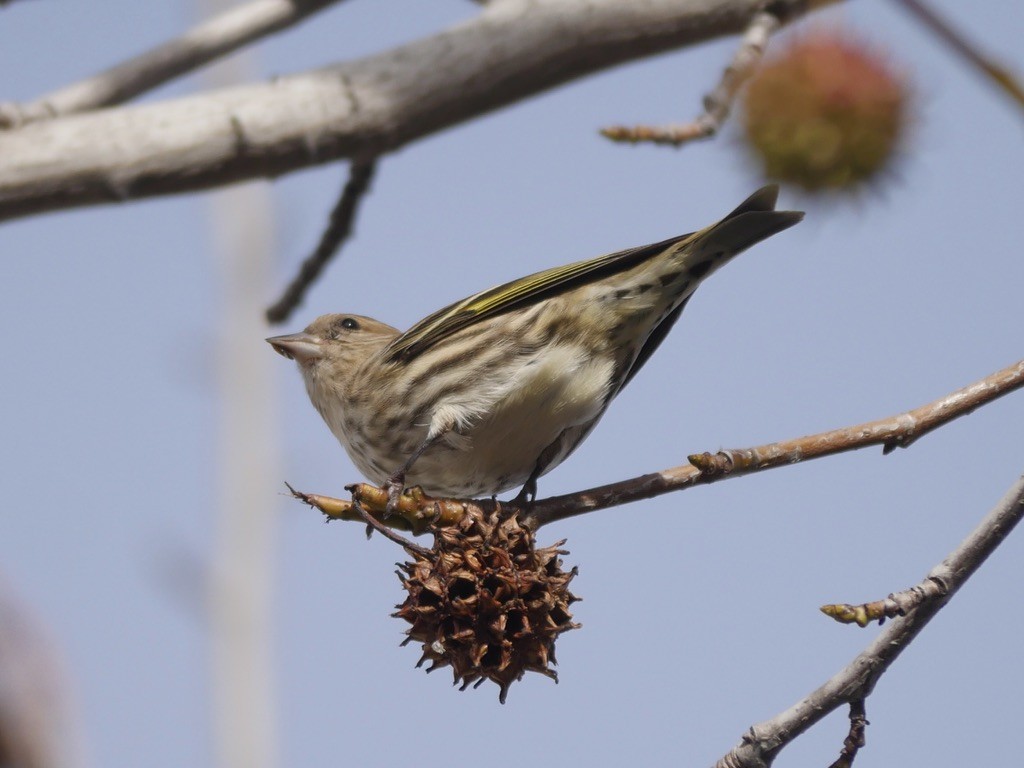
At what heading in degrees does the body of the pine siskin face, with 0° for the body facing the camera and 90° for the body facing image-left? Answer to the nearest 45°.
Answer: approximately 90°

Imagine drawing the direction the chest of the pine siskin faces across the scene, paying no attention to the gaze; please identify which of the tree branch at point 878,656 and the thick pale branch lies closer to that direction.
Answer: the thick pale branch

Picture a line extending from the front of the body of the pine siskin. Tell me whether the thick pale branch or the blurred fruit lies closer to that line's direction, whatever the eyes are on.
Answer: the thick pale branch
